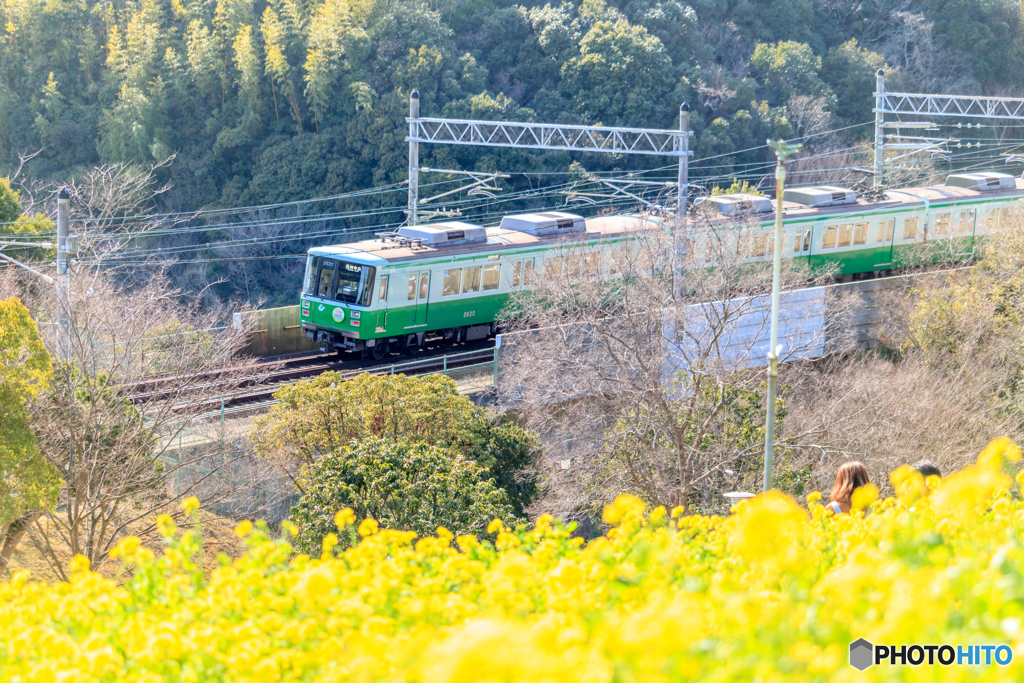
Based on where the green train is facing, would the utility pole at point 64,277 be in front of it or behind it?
in front

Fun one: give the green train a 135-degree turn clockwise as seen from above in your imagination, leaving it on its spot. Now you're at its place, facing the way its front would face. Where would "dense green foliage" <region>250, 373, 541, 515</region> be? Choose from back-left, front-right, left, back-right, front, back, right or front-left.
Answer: back

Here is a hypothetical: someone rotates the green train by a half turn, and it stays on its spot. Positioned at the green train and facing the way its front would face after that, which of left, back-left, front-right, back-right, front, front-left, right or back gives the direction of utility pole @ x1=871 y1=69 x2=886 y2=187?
front

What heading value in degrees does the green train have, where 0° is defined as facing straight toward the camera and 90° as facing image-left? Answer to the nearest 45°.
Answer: approximately 45°

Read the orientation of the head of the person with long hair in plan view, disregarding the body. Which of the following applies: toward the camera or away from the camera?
away from the camera
